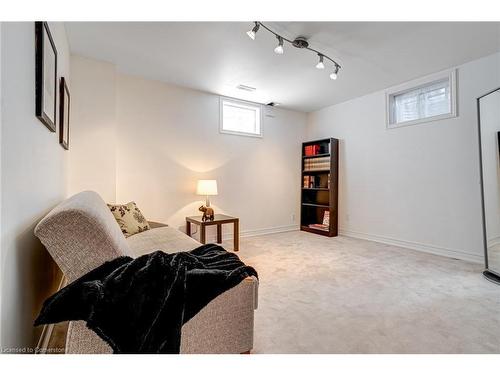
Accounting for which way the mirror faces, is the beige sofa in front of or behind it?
in front

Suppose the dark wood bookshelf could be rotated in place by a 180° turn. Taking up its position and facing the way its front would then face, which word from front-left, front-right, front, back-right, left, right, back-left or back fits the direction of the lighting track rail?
back-right

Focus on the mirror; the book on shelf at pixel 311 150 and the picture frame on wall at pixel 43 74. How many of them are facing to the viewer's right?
1

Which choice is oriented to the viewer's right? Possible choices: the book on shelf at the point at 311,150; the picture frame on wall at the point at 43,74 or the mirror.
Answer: the picture frame on wall

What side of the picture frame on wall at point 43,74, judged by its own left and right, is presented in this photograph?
right

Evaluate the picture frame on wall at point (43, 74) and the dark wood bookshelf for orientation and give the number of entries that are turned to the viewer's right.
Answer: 1

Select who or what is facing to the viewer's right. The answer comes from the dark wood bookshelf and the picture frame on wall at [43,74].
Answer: the picture frame on wall

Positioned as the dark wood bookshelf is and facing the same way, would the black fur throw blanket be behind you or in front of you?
in front

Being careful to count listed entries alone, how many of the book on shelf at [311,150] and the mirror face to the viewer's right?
0

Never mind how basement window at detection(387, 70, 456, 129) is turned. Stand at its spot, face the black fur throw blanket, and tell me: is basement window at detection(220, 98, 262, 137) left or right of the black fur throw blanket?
right

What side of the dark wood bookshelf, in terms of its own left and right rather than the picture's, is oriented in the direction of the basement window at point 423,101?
left

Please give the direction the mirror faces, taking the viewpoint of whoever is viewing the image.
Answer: facing the viewer and to the left of the viewer
